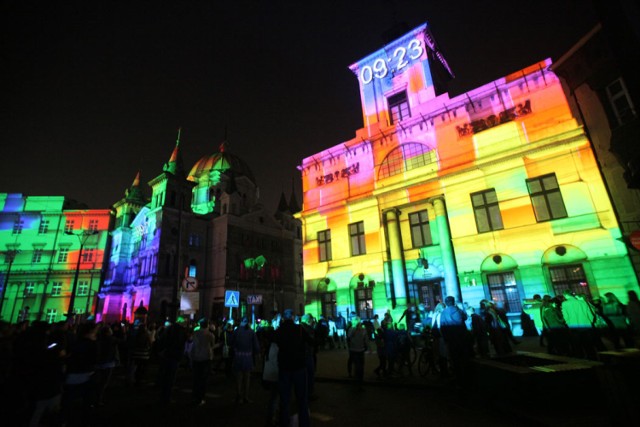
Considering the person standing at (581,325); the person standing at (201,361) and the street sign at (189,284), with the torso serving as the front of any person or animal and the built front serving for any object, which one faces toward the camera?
the street sign

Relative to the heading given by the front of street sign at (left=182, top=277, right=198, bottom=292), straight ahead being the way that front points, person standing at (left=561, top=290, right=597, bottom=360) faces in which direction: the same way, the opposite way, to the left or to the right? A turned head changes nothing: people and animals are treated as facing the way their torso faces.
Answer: the opposite way

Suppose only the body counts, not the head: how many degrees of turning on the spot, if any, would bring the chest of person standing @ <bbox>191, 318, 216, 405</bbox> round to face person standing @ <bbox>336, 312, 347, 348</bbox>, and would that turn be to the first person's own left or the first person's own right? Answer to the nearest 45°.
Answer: approximately 45° to the first person's own right

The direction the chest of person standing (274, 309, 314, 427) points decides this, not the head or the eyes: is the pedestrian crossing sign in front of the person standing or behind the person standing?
in front

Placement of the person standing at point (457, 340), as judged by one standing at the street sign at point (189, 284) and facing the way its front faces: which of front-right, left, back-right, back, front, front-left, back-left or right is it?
front-left

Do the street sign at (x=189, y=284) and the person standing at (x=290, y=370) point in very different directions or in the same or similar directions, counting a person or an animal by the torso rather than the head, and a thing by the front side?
very different directions

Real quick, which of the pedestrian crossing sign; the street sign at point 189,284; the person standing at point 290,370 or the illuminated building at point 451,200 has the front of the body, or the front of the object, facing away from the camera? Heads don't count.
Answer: the person standing

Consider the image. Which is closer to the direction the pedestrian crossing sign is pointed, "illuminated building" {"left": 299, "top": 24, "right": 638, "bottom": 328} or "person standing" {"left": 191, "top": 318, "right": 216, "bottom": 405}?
the person standing

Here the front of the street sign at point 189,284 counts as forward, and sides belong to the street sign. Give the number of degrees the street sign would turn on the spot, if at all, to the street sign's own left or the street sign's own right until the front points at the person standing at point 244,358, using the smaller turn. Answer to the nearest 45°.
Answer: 0° — it already faces them

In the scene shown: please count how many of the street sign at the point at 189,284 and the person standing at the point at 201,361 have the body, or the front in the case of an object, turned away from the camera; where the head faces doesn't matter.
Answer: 1

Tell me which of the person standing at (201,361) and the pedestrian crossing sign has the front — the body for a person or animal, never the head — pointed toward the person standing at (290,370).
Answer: the pedestrian crossing sign

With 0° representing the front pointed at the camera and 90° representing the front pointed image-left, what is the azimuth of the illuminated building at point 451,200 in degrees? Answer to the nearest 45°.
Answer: approximately 45°

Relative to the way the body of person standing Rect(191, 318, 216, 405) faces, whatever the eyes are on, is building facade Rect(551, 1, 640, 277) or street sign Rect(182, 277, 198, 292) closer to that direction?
the street sign

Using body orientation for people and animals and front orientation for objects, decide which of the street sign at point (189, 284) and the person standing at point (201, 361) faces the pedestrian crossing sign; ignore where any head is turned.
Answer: the person standing

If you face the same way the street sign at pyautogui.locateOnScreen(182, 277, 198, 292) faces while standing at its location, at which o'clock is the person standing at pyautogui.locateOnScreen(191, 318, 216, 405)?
The person standing is roughly at 12 o'clock from the street sign.

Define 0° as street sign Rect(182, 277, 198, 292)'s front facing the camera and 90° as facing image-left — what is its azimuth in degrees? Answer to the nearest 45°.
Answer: approximately 0°
